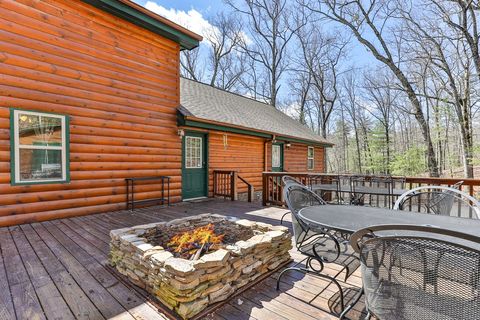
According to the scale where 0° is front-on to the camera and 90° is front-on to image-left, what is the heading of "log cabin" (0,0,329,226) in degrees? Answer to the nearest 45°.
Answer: approximately 315°

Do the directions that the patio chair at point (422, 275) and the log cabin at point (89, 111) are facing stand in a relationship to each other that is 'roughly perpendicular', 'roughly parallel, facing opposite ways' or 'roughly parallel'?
roughly perpendicular

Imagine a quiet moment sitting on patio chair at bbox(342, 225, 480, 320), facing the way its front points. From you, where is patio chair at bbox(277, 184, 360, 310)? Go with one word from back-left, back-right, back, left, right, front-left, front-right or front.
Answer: front-left

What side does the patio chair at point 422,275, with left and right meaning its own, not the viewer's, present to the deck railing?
front

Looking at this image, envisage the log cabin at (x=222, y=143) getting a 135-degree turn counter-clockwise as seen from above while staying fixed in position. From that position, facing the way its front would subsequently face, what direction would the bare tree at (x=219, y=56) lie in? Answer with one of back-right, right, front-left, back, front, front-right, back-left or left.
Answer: front

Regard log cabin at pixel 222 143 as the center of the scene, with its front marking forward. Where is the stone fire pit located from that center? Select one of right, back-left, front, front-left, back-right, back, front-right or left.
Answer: front-right

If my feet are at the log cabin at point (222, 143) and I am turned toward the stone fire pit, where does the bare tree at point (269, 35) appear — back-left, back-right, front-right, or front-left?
back-left

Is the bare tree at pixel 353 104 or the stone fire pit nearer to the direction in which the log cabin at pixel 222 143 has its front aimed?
the stone fire pit

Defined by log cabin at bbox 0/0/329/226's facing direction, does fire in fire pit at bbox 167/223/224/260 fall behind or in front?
in front

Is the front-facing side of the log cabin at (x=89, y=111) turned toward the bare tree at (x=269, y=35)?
no

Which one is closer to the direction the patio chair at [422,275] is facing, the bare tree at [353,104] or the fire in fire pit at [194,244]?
the bare tree

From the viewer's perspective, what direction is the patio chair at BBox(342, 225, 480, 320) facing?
away from the camera

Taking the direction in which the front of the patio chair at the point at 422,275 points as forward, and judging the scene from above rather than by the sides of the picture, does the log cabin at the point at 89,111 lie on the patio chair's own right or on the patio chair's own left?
on the patio chair's own left

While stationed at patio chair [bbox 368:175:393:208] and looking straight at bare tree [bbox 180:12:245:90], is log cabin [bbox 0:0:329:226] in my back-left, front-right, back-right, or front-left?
front-left

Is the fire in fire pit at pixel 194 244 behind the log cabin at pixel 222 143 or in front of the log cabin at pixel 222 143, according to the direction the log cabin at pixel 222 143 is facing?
in front

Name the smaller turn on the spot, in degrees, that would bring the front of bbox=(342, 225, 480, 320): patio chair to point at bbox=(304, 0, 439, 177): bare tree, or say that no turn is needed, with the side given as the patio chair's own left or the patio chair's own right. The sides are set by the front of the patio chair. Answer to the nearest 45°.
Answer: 0° — it already faces it
